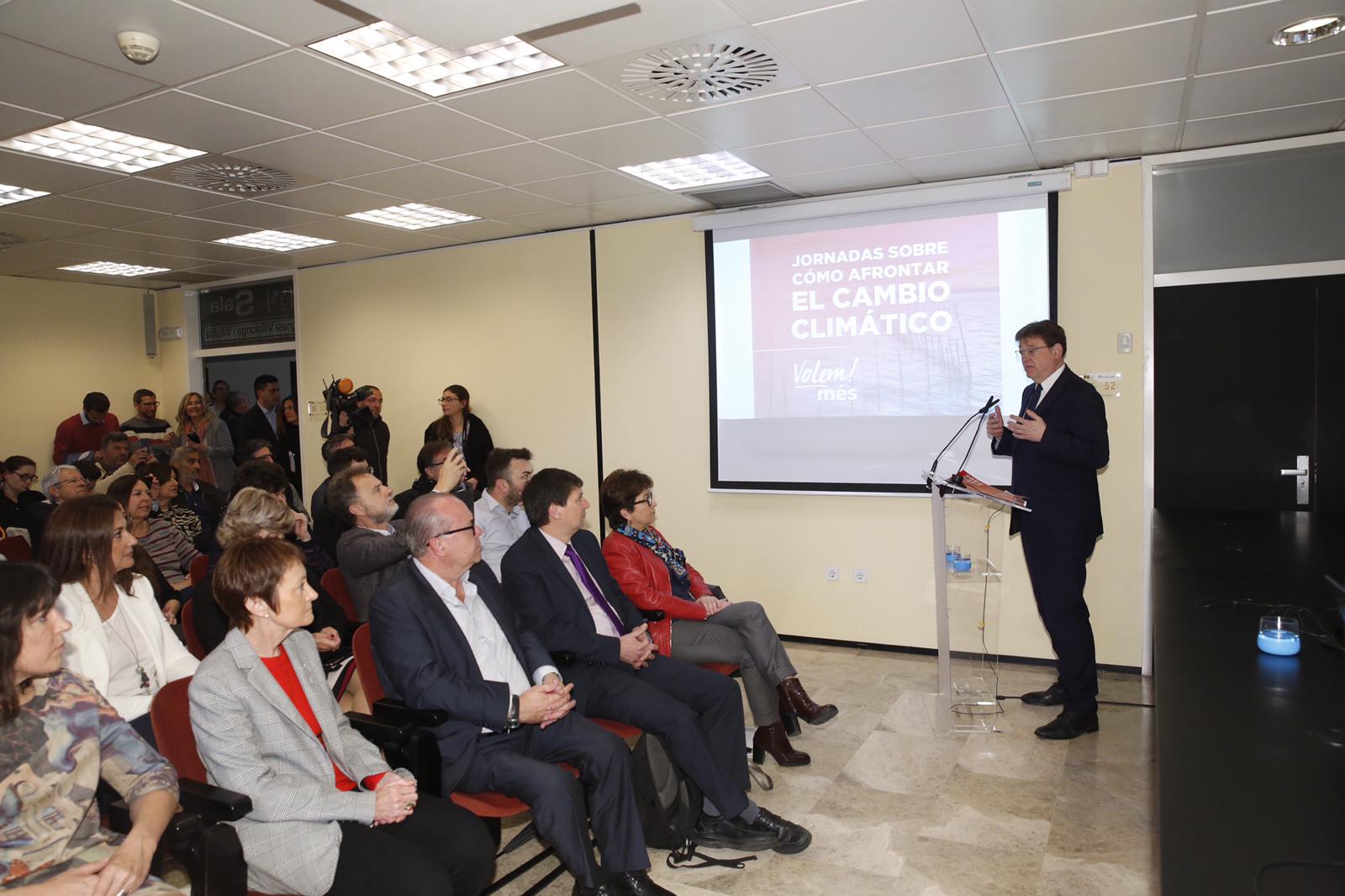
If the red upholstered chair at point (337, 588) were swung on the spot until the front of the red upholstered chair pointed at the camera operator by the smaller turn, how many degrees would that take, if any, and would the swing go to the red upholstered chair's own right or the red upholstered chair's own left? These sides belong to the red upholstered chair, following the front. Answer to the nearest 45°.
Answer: approximately 90° to the red upholstered chair's own left

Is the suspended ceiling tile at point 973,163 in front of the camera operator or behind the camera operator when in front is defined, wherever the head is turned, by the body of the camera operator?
in front

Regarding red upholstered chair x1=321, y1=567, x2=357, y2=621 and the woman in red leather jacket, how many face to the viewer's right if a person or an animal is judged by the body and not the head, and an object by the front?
2

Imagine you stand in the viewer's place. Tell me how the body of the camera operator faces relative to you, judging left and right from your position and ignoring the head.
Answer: facing the viewer and to the right of the viewer

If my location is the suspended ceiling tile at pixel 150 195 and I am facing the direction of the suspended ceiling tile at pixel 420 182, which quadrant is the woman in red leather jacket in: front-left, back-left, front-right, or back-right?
front-right

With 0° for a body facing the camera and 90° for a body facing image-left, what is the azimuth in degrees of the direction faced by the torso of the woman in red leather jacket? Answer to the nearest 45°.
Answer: approximately 270°

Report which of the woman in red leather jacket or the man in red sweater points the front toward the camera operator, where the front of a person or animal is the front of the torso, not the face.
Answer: the man in red sweater

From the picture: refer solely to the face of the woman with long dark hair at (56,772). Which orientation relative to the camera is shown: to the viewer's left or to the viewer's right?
to the viewer's right

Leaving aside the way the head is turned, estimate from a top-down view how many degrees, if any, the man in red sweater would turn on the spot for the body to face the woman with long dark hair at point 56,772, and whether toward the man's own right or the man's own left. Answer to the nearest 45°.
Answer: approximately 45° to the man's own right

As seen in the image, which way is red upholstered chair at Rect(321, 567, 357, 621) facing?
to the viewer's right

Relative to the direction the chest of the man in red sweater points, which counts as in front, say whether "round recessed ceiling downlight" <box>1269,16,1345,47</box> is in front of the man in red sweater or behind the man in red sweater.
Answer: in front

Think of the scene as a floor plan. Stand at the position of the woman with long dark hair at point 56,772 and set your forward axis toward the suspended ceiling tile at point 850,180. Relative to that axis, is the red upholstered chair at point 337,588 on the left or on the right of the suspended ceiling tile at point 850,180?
left

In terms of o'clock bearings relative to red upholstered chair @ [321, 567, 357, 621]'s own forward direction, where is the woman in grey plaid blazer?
The woman in grey plaid blazer is roughly at 3 o'clock from the red upholstered chair.
